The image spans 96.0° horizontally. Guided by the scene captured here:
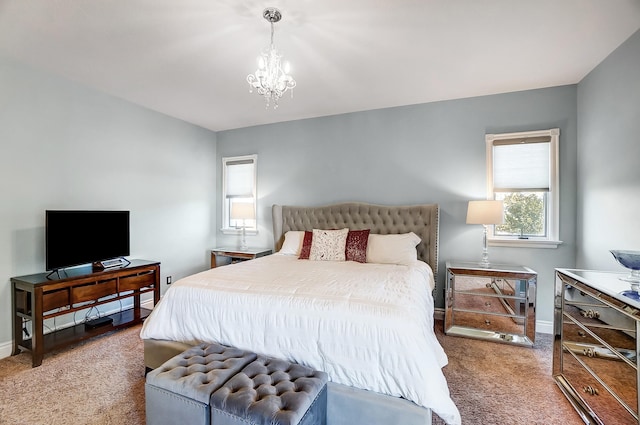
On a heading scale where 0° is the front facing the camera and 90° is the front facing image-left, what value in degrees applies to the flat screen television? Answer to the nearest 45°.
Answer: approximately 315°

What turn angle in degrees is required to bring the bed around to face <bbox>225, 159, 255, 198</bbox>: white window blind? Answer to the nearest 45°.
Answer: approximately 135° to its right

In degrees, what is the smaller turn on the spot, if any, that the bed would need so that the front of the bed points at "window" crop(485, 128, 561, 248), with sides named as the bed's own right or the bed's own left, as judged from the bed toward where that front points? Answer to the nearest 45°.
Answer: approximately 180°

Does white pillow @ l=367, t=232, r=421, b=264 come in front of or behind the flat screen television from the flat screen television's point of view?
in front

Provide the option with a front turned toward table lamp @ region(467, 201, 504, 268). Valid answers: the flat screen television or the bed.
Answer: the flat screen television

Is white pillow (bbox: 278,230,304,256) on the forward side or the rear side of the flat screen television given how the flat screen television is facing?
on the forward side

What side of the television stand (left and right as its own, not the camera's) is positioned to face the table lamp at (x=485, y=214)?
front

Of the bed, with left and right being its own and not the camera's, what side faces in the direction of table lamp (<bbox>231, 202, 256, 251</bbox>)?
right

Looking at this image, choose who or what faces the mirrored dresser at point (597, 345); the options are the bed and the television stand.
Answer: the television stand

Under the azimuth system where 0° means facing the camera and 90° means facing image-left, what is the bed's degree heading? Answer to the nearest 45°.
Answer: approximately 45°

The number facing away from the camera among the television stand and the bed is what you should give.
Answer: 0

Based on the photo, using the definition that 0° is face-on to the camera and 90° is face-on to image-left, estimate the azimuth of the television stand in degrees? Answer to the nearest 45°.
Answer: approximately 315°

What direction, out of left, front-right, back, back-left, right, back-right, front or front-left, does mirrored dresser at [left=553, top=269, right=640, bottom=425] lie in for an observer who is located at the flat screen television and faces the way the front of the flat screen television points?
front

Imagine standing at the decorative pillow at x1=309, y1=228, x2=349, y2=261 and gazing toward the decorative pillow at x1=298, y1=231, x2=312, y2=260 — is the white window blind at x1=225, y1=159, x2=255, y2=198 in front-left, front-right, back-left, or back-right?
front-right

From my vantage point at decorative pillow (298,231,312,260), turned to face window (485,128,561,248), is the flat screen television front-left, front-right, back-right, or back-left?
back-right

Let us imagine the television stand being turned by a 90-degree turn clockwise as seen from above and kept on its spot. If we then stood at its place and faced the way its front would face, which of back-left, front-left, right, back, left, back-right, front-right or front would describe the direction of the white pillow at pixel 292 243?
back-left
